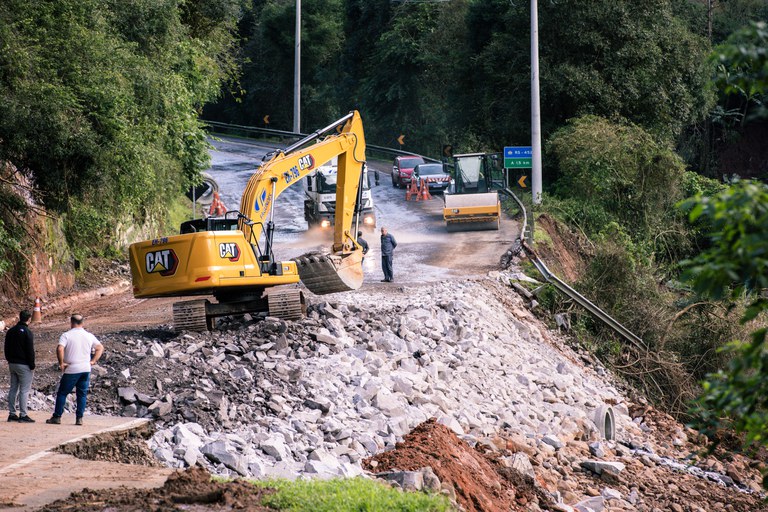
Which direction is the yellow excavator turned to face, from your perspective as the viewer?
facing away from the viewer and to the right of the viewer

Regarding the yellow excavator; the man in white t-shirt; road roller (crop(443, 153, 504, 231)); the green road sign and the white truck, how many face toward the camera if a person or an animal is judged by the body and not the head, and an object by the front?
3

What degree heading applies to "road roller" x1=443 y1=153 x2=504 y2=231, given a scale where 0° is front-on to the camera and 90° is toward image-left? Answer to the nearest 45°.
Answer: approximately 0°

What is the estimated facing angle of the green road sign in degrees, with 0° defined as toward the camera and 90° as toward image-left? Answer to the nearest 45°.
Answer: approximately 0°

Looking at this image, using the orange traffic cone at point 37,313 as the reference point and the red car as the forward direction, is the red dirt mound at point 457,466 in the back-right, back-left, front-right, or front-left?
back-right

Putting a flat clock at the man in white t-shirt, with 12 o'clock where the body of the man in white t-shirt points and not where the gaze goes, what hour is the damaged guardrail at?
The damaged guardrail is roughly at 2 o'clock from the man in white t-shirt.

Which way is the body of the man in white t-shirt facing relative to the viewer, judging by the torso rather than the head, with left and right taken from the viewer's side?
facing away from the viewer

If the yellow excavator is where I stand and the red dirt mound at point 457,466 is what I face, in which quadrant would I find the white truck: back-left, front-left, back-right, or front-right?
back-left

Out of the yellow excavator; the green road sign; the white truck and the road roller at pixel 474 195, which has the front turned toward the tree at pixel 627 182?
the yellow excavator
